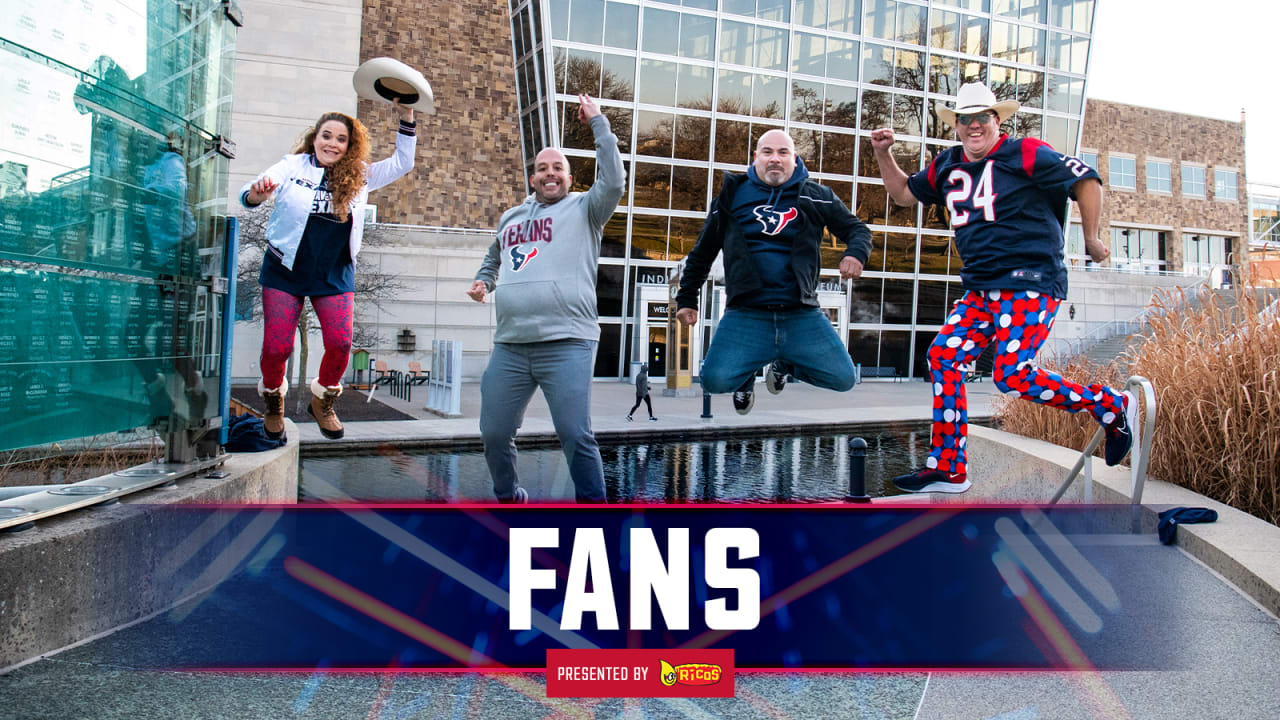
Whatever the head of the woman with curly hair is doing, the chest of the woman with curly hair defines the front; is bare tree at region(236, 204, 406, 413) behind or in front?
behind

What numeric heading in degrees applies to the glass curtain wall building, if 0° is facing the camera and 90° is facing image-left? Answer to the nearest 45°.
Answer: approximately 0°

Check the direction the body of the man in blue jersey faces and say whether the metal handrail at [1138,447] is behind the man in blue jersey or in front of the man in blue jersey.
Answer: behind

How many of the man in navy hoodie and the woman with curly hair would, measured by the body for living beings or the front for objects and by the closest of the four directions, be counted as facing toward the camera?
2

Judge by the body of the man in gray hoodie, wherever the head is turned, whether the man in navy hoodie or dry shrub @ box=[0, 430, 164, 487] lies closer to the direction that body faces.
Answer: the dry shrub

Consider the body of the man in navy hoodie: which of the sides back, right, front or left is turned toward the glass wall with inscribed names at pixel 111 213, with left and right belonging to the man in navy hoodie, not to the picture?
right
